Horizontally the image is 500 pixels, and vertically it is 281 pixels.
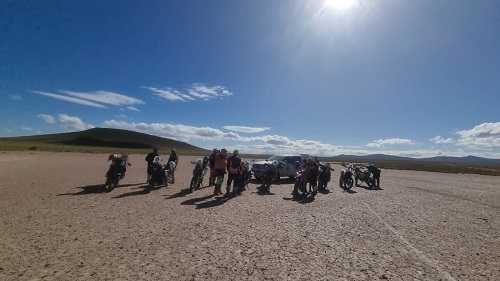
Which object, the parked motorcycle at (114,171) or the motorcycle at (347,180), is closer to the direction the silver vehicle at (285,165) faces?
the parked motorcycle

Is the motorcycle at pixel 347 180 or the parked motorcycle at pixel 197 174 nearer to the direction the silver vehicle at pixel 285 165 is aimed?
the parked motorcycle

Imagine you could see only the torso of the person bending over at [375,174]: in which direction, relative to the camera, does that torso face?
to the viewer's left

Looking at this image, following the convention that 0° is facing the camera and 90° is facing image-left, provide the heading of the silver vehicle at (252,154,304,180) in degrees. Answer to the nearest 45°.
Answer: approximately 90°

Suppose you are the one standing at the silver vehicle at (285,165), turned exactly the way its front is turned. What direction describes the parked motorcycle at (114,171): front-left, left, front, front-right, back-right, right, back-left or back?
front-left

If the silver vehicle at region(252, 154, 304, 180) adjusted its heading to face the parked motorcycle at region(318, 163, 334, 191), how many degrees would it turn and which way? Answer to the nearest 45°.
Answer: approximately 135° to its left

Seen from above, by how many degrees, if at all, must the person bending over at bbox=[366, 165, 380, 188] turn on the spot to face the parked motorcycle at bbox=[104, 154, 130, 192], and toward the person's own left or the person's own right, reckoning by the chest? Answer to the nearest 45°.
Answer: approximately 45° to the person's own left

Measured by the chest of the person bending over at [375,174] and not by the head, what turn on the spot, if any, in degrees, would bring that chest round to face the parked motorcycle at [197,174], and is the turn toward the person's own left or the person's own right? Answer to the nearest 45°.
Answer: approximately 45° to the person's own left

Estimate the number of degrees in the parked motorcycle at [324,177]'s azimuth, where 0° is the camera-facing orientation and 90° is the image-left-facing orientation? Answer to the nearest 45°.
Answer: approximately 45°
